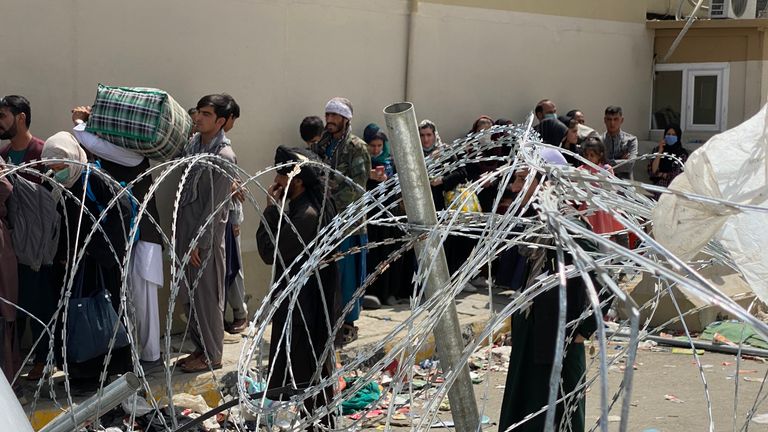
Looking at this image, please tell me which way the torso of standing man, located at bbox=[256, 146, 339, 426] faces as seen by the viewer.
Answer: to the viewer's left

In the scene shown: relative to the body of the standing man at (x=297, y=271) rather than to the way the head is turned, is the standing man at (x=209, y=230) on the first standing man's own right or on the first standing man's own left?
on the first standing man's own right

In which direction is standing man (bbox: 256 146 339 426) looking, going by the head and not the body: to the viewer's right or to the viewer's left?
to the viewer's left
